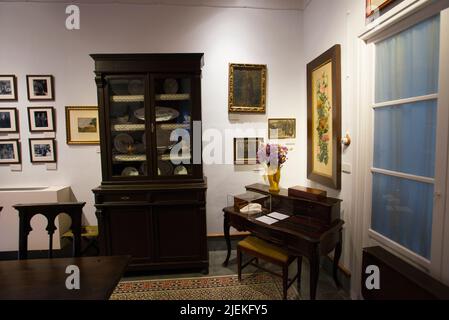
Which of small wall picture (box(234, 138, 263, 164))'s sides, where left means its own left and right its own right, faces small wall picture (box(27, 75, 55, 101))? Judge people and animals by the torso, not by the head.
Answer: right

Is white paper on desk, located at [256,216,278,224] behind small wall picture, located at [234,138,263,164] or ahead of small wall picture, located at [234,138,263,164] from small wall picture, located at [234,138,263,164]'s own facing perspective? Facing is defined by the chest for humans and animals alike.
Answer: ahead

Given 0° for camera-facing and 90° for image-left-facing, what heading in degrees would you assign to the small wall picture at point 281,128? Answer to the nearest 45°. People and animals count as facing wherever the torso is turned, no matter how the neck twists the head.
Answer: approximately 0°

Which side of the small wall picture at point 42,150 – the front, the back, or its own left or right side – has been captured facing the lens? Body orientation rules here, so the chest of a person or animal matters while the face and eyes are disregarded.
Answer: front

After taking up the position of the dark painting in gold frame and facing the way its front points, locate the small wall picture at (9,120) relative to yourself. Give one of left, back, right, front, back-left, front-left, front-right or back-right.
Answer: right

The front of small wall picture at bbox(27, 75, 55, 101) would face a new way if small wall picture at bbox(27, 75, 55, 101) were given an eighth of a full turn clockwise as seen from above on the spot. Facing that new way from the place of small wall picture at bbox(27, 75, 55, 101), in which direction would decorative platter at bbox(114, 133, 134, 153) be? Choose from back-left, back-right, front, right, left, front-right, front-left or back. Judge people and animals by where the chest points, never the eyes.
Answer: left

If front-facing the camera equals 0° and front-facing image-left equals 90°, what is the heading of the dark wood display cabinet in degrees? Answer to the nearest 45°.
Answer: approximately 0°

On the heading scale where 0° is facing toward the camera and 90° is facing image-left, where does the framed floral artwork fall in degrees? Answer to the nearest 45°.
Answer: approximately 45°

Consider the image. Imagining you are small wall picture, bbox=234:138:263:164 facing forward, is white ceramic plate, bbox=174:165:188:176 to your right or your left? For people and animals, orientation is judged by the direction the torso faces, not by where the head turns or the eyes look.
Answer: on your right

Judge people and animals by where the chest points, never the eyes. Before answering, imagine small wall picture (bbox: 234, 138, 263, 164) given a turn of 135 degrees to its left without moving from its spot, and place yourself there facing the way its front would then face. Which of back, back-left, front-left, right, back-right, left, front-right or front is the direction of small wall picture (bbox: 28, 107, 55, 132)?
back-left
